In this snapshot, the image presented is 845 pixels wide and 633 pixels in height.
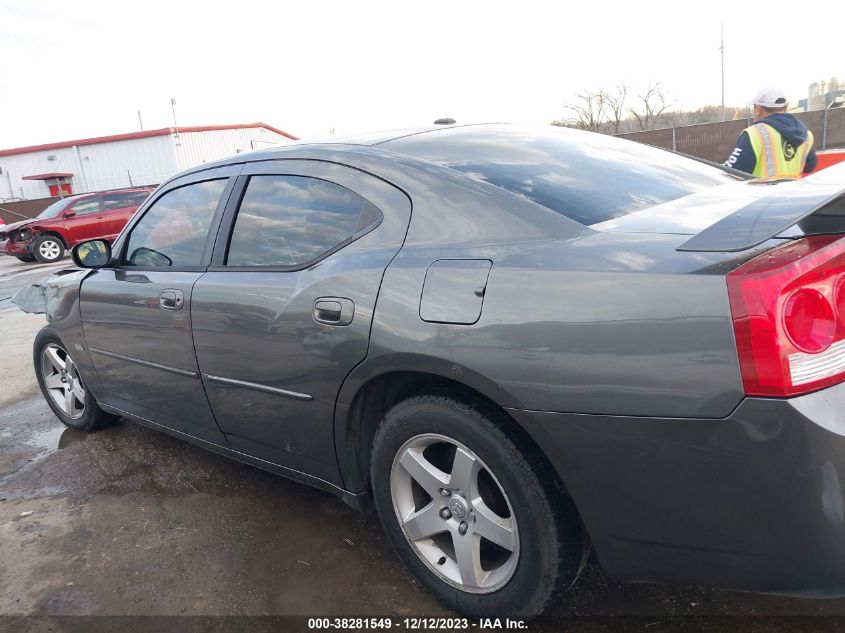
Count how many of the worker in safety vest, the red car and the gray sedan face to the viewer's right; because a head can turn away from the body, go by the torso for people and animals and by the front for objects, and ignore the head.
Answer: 0

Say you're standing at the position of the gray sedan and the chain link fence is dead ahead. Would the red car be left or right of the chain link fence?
left

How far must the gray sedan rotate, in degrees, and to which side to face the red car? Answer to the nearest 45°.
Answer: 0° — it already faces it

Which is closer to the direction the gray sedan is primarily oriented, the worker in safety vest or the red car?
the red car

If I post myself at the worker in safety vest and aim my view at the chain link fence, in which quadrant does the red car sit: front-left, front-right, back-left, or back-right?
front-left

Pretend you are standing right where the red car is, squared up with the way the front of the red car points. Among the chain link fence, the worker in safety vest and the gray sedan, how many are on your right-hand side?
0

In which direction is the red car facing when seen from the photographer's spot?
facing the viewer and to the left of the viewer

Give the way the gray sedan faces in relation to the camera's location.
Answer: facing away from the viewer and to the left of the viewer
